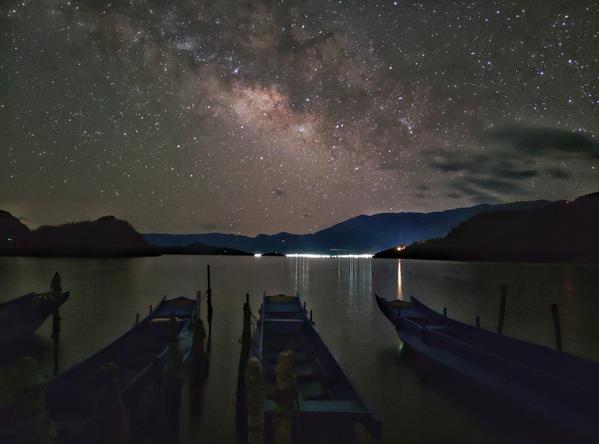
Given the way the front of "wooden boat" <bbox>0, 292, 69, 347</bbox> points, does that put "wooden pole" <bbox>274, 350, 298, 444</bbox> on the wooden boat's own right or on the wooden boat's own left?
on the wooden boat's own right

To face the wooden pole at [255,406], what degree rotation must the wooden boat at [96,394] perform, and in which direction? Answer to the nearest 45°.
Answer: approximately 90° to its right

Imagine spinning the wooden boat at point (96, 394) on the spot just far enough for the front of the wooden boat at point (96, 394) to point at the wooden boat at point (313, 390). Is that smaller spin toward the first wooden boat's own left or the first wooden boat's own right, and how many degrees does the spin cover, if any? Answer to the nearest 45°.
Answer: approximately 45° to the first wooden boat's own right

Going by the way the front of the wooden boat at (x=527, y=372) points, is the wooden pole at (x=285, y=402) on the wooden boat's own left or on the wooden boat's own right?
on the wooden boat's own left

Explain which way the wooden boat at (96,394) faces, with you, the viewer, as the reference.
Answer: facing away from the viewer and to the right of the viewer

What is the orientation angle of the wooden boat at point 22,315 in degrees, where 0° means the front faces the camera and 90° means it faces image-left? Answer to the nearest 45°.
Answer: approximately 270°

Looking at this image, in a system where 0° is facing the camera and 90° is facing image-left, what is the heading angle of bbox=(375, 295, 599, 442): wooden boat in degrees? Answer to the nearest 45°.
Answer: approximately 135°

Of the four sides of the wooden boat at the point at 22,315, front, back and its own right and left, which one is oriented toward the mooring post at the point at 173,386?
right
